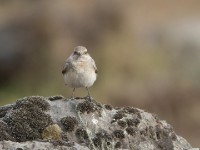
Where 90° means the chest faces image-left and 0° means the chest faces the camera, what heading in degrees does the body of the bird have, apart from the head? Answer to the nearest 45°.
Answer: approximately 0°
